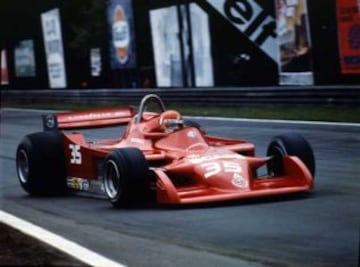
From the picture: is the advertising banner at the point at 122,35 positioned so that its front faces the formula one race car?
yes

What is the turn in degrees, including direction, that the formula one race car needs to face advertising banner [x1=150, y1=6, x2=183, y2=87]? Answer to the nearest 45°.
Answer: approximately 135° to its left

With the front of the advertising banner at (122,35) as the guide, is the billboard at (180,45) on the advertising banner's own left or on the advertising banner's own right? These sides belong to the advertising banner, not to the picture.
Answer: on the advertising banner's own left

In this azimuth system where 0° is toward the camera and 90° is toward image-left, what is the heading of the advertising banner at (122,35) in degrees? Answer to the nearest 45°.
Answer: approximately 0°

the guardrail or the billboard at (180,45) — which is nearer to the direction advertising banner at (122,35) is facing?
the guardrail
